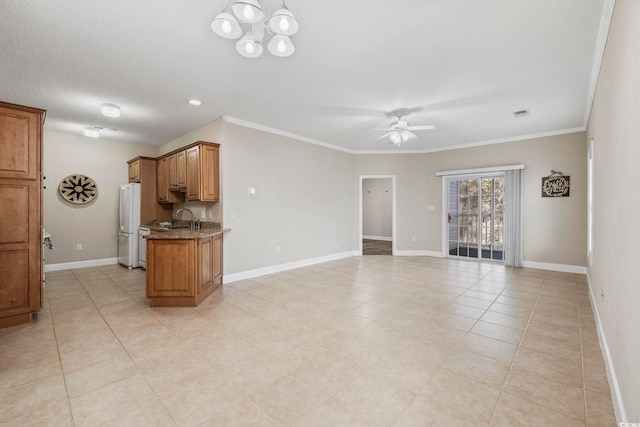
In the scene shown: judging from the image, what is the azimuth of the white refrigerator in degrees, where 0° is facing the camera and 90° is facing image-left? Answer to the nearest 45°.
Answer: approximately 45°

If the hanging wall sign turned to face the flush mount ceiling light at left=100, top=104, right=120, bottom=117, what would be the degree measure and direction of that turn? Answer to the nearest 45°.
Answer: approximately 45° to its right

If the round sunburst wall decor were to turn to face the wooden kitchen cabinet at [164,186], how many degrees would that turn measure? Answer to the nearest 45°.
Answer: approximately 45° to its left

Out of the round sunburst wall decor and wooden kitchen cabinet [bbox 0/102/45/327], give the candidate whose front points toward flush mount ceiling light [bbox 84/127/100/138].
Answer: the round sunburst wall decor

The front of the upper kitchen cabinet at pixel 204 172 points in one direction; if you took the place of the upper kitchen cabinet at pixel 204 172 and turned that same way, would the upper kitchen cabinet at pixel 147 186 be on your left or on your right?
on your right

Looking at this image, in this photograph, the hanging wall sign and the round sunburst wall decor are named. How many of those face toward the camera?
2

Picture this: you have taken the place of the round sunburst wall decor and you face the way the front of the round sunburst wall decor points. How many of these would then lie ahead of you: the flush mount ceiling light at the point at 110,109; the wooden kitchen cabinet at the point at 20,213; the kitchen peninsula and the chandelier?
4

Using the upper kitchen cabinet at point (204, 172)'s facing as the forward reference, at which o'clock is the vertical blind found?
The vertical blind is roughly at 8 o'clock from the upper kitchen cabinet.

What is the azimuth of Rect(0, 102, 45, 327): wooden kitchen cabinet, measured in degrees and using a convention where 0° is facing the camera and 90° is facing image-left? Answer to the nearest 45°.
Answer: approximately 315°

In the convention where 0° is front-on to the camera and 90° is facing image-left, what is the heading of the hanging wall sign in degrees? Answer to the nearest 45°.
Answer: approximately 0°
